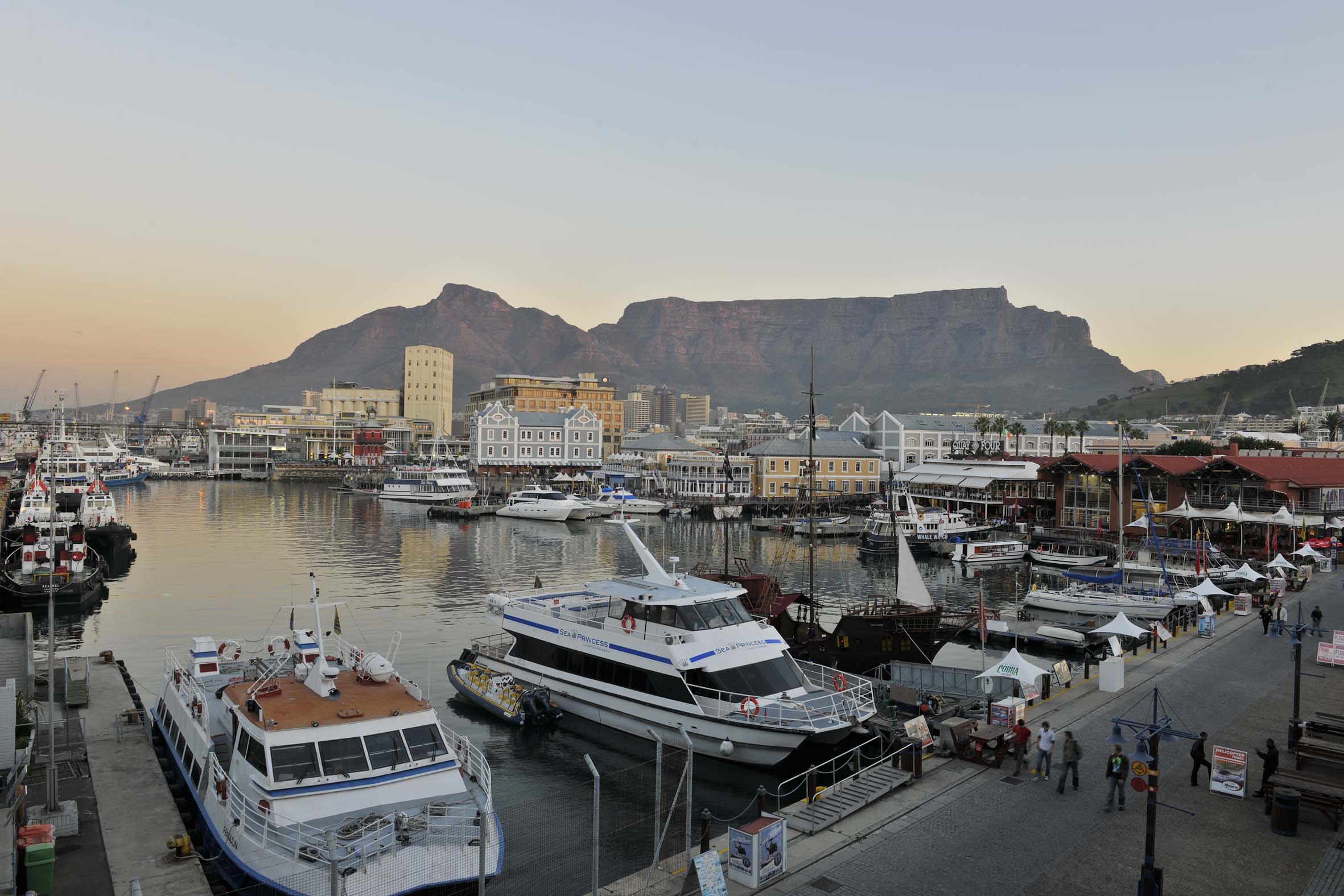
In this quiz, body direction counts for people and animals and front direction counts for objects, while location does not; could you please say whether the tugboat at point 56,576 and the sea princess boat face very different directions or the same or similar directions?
very different directions

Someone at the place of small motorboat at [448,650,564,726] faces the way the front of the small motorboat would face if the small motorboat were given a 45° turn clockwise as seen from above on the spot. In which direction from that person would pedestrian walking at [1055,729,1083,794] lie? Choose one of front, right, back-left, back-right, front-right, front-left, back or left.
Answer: back-right

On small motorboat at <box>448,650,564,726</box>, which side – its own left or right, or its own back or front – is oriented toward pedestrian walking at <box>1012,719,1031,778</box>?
back

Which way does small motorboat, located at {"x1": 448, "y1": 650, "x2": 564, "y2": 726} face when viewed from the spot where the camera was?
facing away from the viewer and to the left of the viewer

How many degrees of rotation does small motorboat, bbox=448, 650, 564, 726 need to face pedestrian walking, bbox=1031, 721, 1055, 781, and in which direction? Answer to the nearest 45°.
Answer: approximately 180°

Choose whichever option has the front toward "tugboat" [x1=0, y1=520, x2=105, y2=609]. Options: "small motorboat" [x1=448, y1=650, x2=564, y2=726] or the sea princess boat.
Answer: the small motorboat

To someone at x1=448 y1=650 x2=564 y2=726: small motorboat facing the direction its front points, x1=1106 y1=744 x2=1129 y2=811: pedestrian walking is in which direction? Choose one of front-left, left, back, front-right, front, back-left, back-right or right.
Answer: back

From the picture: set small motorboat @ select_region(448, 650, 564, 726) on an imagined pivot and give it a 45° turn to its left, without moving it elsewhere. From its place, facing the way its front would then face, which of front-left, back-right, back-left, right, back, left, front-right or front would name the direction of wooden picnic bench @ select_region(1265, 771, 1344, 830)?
back-left

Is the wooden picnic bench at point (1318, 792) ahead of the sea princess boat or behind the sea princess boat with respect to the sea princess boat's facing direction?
ahead

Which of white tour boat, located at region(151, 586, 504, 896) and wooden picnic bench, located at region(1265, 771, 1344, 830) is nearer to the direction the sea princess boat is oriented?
the wooden picnic bench

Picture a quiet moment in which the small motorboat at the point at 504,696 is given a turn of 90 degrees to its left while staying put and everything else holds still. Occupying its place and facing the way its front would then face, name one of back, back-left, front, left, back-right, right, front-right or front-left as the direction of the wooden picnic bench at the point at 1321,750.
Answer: left

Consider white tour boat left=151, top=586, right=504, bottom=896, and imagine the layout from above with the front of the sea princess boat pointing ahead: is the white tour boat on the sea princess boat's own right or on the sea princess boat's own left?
on the sea princess boat's own right
